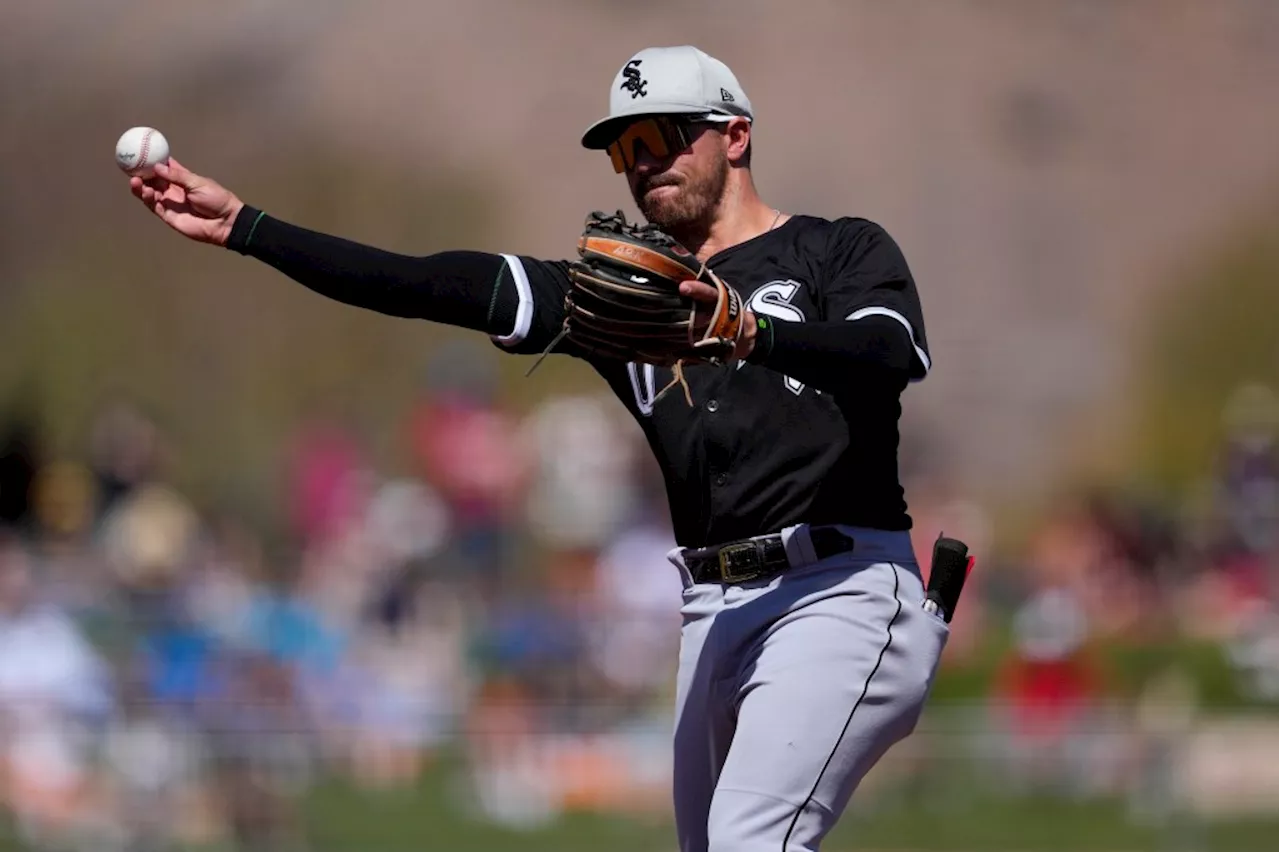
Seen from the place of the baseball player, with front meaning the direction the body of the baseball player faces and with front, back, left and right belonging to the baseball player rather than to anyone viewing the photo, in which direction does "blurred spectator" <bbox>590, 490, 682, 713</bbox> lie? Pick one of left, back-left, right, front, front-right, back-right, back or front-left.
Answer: back-right

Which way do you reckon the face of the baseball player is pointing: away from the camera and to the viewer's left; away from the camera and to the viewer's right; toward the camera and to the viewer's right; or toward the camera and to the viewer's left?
toward the camera and to the viewer's left

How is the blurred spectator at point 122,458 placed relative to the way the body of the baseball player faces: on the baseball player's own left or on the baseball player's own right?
on the baseball player's own right

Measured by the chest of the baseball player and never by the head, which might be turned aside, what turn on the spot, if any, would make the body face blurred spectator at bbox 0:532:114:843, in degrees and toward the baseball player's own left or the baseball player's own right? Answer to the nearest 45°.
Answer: approximately 90° to the baseball player's own right

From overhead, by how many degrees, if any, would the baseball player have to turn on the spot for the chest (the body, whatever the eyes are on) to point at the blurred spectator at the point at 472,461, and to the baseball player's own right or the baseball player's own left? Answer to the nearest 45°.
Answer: approximately 135° to the baseball player's own right

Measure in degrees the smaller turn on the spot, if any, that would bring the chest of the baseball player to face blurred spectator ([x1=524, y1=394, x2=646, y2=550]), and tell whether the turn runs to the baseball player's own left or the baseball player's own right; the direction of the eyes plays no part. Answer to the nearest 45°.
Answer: approximately 135° to the baseball player's own right

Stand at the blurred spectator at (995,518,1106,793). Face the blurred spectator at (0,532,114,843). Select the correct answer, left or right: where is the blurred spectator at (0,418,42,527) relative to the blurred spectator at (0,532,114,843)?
right

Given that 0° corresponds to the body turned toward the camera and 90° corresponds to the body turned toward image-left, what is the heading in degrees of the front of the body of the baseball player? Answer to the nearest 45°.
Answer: approximately 45°

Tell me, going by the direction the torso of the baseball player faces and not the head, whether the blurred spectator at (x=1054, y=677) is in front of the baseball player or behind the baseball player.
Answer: behind
